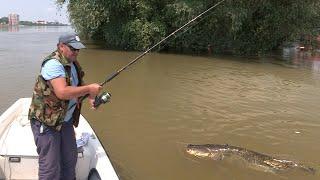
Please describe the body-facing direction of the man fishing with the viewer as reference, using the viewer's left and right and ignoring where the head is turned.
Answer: facing the viewer and to the right of the viewer
